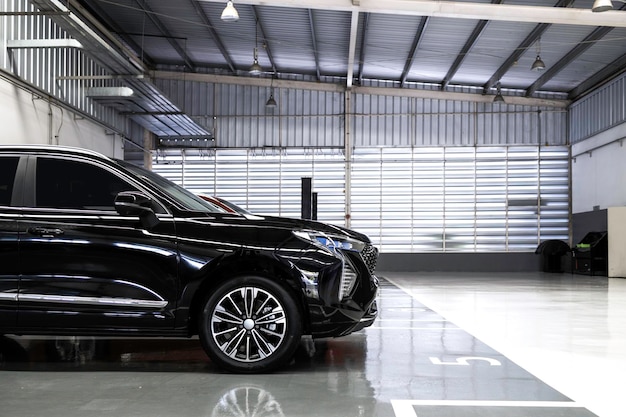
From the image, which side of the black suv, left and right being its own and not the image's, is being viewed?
right
